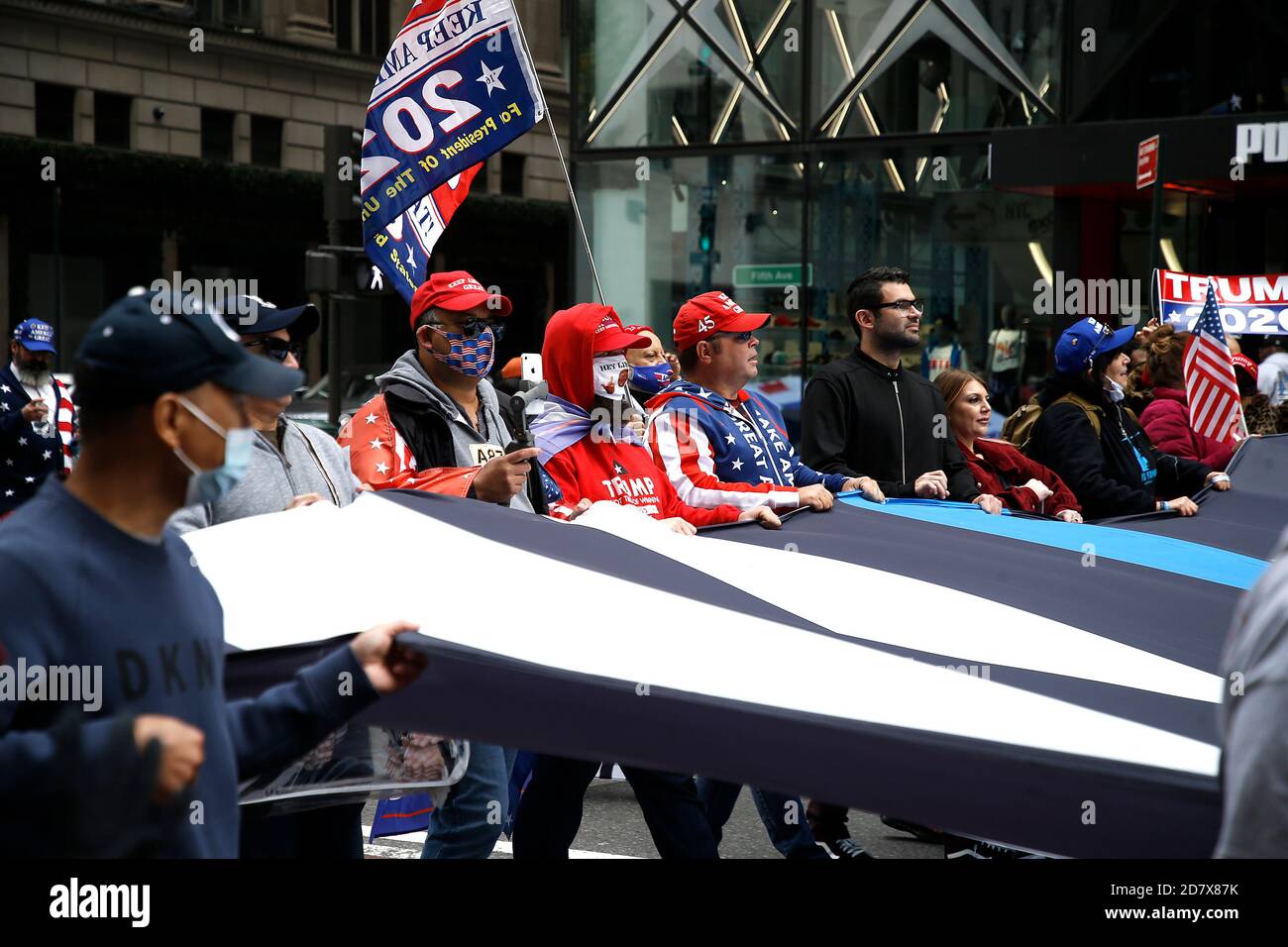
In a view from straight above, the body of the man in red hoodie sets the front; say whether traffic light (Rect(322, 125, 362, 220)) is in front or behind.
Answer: behind

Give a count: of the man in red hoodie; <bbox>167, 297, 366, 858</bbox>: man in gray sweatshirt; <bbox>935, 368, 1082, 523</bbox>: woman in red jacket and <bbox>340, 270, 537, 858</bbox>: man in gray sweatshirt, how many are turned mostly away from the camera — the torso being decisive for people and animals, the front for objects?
0

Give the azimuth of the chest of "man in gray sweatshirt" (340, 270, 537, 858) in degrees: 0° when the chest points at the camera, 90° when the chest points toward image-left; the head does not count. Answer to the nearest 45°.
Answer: approximately 315°

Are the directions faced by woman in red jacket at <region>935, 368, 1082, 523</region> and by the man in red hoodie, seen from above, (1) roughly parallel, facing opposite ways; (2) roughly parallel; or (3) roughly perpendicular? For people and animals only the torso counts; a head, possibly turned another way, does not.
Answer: roughly parallel

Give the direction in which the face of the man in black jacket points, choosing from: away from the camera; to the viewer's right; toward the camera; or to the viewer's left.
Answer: to the viewer's right

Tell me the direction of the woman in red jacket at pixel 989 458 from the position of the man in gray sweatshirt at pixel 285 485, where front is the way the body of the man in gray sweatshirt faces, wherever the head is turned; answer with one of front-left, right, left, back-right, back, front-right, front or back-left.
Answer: left

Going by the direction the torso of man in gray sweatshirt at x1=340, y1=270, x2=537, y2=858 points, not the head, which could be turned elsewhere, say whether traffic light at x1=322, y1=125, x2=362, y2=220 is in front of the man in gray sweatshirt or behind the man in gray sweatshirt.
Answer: behind

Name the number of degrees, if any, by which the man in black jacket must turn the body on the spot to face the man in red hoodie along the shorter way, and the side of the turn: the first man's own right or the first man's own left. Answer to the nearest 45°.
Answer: approximately 90° to the first man's own right

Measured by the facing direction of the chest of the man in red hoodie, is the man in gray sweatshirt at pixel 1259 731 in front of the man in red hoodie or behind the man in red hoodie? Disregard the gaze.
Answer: in front

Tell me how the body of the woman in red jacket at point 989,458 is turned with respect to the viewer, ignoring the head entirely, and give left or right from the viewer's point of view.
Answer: facing the viewer and to the right of the viewer

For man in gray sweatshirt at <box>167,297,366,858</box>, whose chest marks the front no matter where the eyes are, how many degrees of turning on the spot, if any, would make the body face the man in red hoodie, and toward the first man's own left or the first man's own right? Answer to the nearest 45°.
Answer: approximately 90° to the first man's own left

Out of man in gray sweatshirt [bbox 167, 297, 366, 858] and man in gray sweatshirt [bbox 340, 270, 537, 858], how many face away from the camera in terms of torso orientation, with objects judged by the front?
0

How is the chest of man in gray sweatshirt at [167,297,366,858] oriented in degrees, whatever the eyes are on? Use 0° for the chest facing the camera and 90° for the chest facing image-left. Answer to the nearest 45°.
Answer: approximately 315°

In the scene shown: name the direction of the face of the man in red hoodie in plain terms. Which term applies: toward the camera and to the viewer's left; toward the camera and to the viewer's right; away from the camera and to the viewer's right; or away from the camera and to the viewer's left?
toward the camera and to the viewer's right
